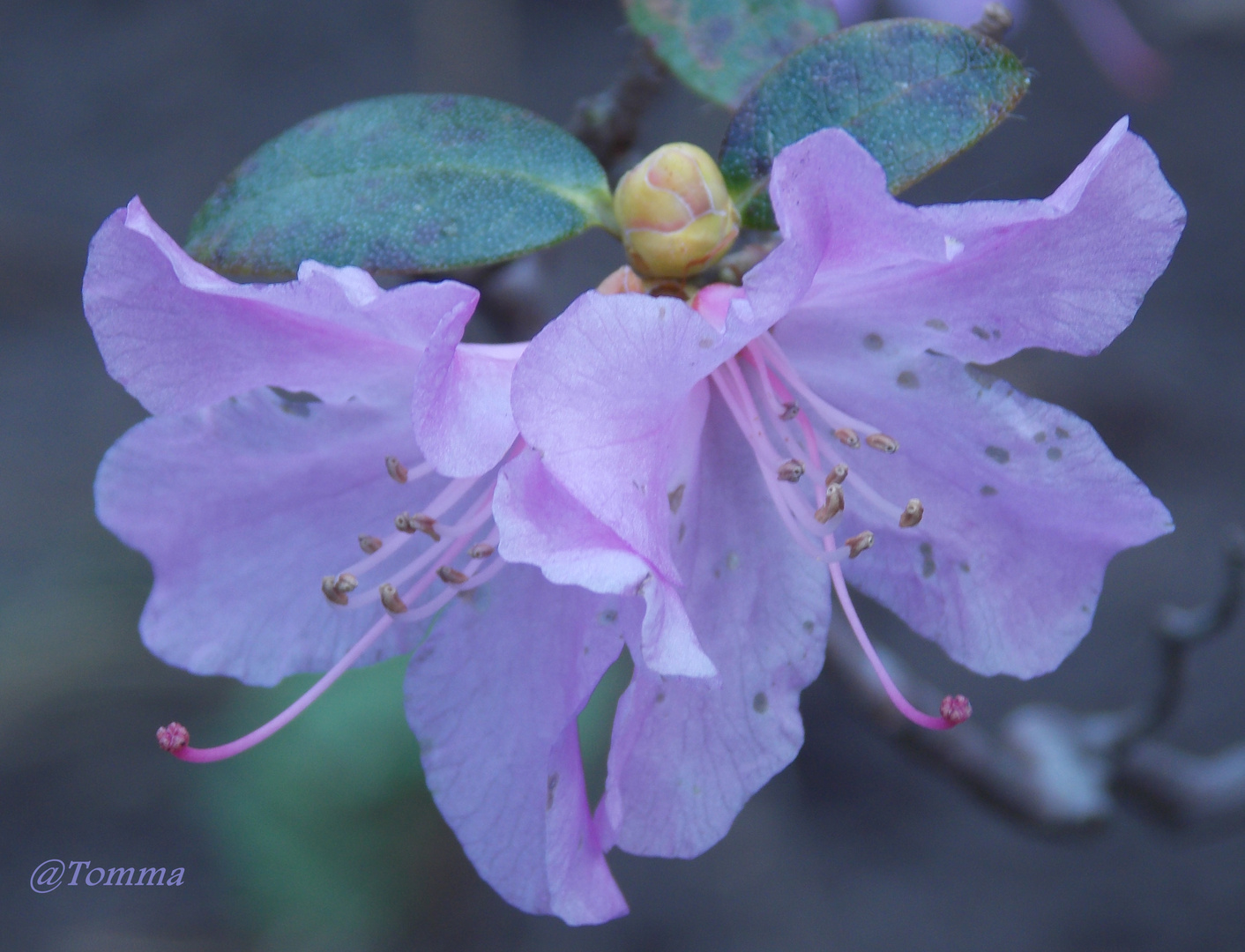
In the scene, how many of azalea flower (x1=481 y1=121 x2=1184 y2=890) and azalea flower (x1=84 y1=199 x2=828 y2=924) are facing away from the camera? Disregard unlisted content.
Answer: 0

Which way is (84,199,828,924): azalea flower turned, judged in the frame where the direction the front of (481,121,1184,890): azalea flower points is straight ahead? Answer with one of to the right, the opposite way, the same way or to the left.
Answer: to the right

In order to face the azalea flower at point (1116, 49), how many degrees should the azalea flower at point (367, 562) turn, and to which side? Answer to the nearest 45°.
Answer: approximately 180°

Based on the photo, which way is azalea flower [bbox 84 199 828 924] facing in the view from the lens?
facing the viewer and to the left of the viewer

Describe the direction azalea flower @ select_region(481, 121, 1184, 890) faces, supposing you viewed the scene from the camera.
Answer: facing the viewer and to the right of the viewer
